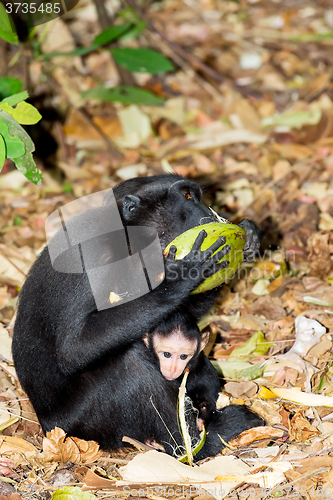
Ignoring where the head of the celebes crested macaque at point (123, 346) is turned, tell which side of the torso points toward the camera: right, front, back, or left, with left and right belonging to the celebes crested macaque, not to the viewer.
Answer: right

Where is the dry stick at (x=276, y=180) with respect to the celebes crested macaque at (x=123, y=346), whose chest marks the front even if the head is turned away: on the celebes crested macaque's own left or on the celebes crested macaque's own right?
on the celebes crested macaque's own left

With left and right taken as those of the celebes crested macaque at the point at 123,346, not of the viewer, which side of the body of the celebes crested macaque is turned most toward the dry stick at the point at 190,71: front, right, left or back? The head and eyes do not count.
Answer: left

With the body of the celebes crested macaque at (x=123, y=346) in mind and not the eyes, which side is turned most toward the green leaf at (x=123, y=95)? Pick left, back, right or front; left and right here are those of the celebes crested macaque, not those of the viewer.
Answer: left

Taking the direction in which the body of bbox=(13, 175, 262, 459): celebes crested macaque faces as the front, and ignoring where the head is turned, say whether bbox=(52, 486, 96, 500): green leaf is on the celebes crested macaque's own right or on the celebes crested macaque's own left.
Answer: on the celebes crested macaque's own right
